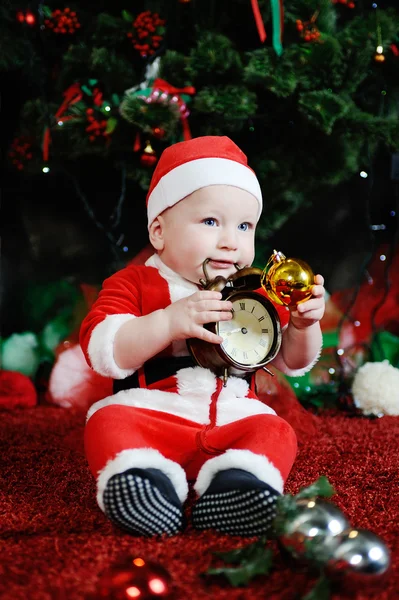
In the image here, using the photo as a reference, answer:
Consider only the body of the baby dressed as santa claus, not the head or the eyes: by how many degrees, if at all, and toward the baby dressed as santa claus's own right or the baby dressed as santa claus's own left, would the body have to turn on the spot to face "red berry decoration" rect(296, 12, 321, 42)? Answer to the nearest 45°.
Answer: approximately 135° to the baby dressed as santa claus's own left

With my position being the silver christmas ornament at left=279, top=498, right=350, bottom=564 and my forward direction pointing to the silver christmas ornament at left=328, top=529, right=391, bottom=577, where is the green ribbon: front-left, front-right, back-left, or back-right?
back-left

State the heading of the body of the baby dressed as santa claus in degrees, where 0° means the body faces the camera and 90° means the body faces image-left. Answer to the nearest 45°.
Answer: approximately 315°

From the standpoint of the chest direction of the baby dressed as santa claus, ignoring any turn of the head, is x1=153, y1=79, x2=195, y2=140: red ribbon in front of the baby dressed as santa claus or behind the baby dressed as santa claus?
behind

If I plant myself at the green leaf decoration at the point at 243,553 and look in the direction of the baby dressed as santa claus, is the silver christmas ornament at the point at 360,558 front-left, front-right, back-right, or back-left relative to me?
back-right

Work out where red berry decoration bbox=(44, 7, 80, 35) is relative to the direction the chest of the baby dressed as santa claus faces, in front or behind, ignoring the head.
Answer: behind
